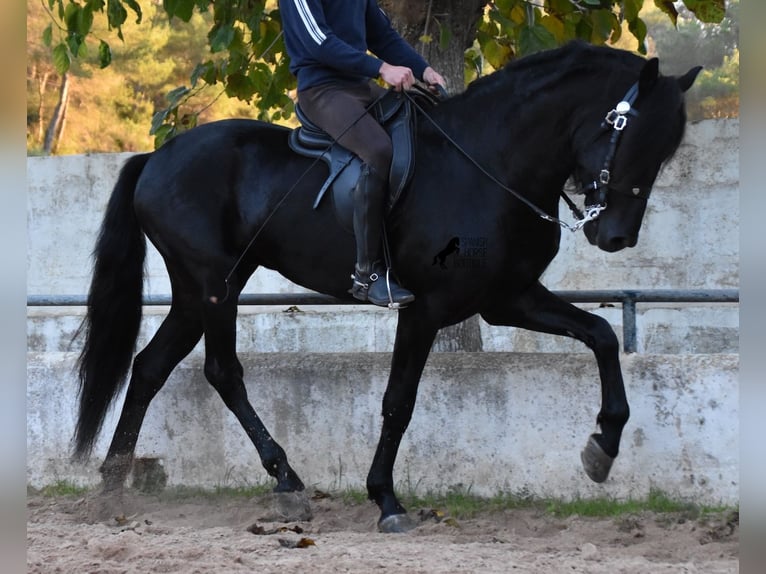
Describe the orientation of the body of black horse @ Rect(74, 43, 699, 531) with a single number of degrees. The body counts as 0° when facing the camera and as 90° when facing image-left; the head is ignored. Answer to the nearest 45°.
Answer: approximately 270°

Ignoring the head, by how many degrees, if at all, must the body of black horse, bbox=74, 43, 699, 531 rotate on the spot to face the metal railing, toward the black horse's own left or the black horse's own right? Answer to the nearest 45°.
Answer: approximately 45° to the black horse's own left
